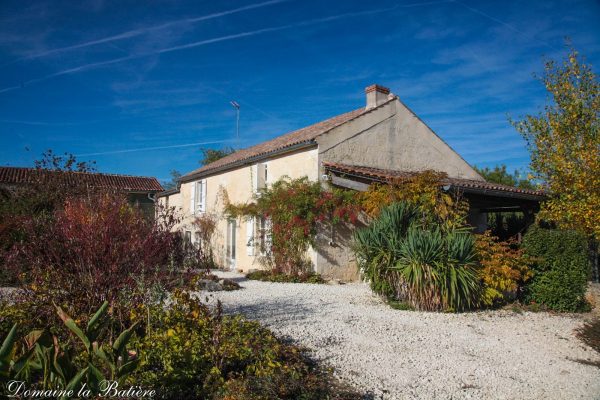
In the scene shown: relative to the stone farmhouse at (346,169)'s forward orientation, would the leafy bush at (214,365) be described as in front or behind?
in front

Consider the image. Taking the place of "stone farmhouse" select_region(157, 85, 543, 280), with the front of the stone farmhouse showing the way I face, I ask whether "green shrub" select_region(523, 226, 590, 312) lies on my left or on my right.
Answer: on my left

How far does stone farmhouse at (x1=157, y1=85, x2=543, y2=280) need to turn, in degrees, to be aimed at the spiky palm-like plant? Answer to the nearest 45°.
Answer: approximately 45° to its left

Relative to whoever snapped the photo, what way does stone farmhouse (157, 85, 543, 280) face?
facing the viewer and to the left of the viewer

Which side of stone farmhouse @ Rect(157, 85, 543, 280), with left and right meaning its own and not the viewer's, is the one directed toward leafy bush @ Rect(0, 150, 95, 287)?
front

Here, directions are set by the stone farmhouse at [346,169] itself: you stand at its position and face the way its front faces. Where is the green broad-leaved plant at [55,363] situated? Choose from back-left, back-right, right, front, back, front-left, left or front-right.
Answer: front-left

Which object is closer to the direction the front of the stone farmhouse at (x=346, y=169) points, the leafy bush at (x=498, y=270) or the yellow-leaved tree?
the leafy bush

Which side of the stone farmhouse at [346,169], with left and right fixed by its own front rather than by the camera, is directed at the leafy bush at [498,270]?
left
